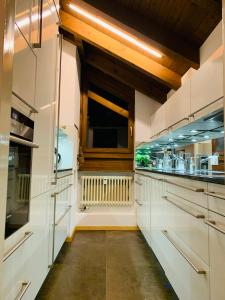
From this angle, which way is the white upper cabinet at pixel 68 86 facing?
to the viewer's right

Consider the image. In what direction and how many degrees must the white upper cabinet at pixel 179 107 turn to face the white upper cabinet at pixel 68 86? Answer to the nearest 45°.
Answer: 0° — it already faces it

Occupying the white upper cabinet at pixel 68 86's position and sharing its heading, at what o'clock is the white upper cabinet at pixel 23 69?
the white upper cabinet at pixel 23 69 is roughly at 3 o'clock from the white upper cabinet at pixel 68 86.

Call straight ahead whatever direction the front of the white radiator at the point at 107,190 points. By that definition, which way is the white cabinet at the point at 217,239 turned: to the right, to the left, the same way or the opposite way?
to the right

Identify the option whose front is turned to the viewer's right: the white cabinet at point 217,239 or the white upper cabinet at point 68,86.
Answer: the white upper cabinet

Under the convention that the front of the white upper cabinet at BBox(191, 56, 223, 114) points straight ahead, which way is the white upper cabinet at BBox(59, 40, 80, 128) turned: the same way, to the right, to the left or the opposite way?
the opposite way

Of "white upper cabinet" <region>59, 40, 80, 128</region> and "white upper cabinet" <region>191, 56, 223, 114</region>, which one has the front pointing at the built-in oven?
"white upper cabinet" <region>191, 56, 223, 114</region>

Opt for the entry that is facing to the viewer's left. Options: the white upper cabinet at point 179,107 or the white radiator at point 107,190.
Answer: the white upper cabinet

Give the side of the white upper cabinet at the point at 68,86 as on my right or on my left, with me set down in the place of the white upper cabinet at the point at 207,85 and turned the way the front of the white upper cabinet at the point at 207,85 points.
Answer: on my right

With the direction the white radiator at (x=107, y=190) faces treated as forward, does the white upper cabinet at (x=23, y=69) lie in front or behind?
in front
